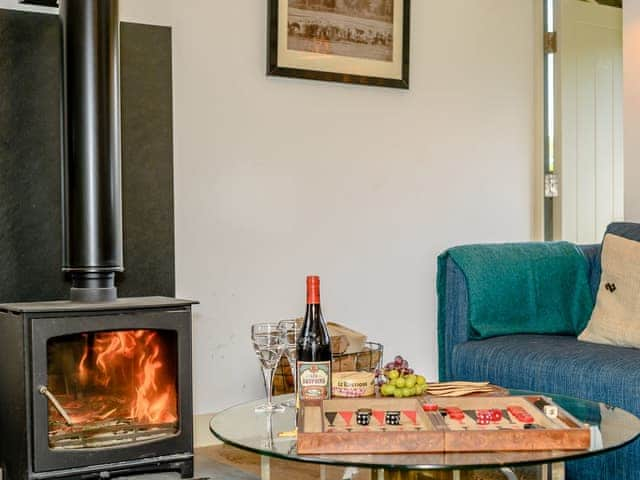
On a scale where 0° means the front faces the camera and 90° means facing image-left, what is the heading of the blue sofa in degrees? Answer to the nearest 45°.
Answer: approximately 45°

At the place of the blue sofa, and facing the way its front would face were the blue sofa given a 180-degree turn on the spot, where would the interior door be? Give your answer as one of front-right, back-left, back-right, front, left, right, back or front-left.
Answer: front-left

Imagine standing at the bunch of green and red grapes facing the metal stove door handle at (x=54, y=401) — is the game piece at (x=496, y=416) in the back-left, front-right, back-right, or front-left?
back-left

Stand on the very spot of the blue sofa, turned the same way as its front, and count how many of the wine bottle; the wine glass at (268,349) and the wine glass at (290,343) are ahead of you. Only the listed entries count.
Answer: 3

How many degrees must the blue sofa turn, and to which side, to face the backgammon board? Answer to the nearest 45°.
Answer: approximately 45° to its left
